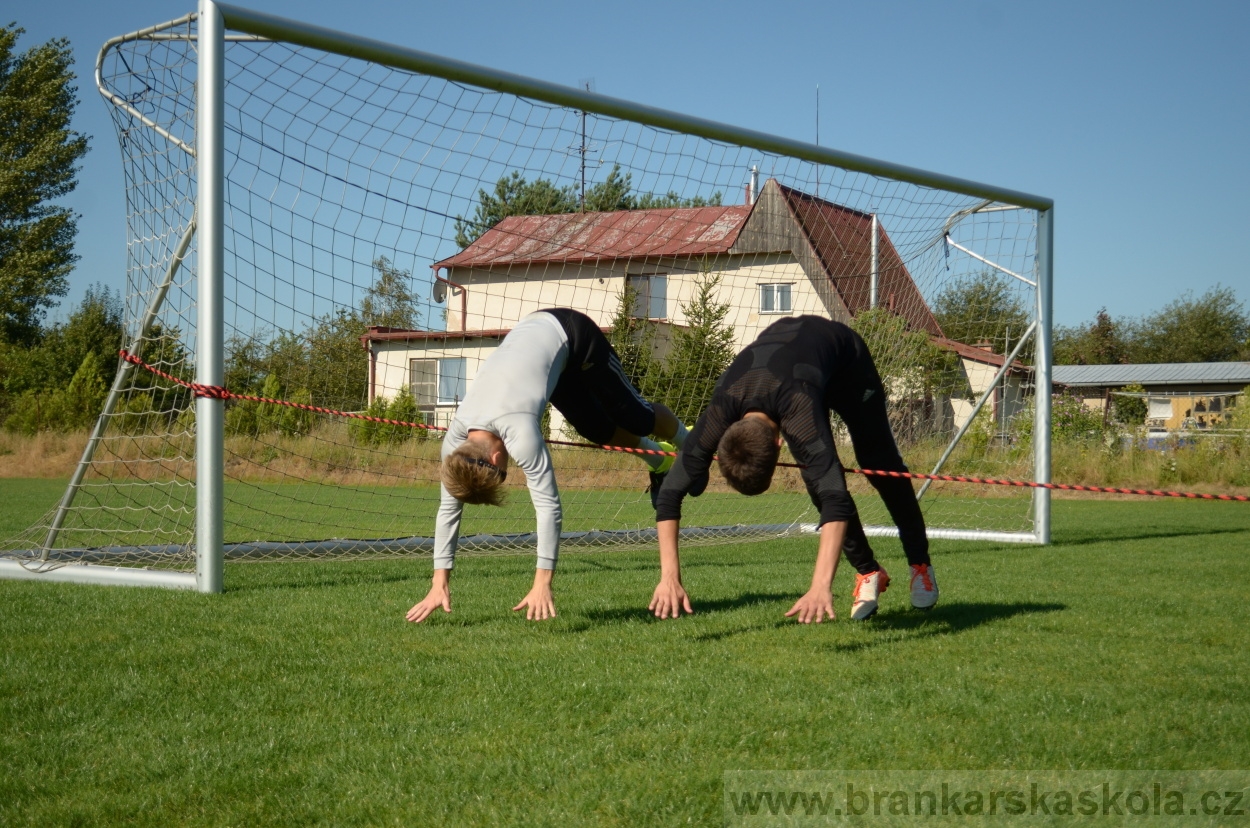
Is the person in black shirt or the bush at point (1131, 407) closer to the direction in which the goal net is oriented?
the person in black shirt

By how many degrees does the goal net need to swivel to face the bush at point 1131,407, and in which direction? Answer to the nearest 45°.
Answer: approximately 90° to its left

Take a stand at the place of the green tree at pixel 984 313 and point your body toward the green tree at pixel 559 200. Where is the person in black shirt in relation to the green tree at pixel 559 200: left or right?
left

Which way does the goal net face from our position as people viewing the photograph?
facing the viewer and to the right of the viewer

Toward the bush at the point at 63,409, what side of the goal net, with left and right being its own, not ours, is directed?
back

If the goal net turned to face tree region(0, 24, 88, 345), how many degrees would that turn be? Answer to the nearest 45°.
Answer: approximately 180°

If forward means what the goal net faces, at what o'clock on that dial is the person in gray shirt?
The person in gray shirt is roughly at 1 o'clock from the goal net.

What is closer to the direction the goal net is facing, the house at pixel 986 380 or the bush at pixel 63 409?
the house

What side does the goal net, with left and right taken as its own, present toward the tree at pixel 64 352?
back
